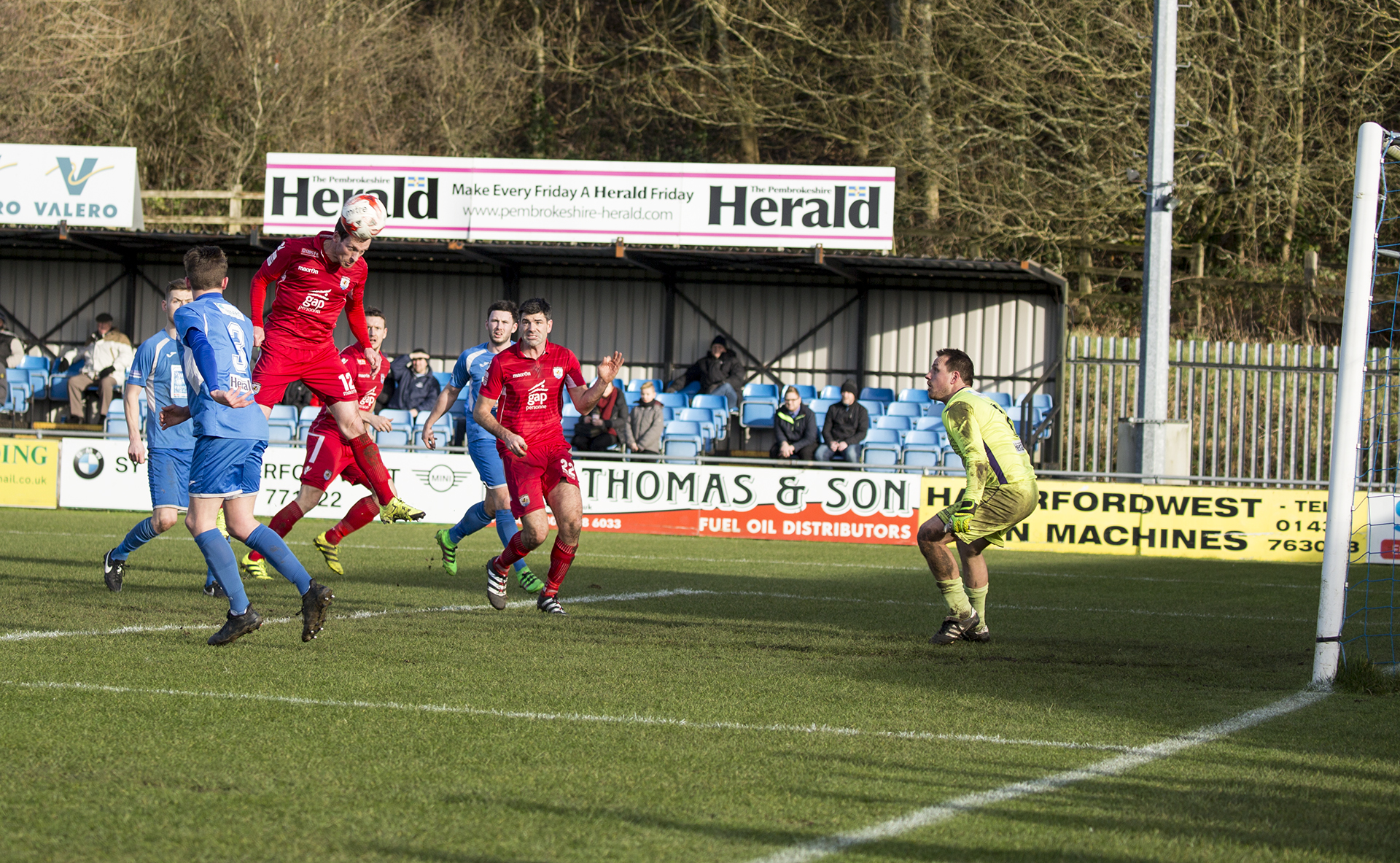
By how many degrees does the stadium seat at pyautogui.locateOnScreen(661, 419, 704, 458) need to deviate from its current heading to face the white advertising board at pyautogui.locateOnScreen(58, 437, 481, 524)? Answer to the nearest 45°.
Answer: approximately 45° to its right

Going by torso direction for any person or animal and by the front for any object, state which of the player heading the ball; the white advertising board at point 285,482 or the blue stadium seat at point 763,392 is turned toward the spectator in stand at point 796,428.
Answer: the blue stadium seat

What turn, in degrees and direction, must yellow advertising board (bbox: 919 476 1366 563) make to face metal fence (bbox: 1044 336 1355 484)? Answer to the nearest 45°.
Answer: approximately 180°

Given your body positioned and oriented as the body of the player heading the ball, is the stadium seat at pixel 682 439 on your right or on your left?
on your left

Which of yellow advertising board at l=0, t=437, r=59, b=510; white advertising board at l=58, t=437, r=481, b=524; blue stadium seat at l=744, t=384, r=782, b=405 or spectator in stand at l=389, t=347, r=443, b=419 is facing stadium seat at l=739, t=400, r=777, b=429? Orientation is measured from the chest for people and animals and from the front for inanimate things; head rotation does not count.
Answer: the blue stadium seat

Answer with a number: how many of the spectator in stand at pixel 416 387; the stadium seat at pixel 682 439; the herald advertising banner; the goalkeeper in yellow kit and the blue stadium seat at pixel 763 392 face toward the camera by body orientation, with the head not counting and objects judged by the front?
4

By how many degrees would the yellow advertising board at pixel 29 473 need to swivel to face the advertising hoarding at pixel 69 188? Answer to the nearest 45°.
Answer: approximately 180°

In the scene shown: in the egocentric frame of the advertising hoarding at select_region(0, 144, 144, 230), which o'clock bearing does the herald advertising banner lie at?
The herald advertising banner is roughly at 10 o'clock from the advertising hoarding.

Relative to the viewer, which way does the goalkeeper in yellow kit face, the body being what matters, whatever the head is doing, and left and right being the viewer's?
facing to the left of the viewer

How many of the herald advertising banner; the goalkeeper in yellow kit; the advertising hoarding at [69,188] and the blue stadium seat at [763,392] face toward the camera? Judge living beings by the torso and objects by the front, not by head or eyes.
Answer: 3
